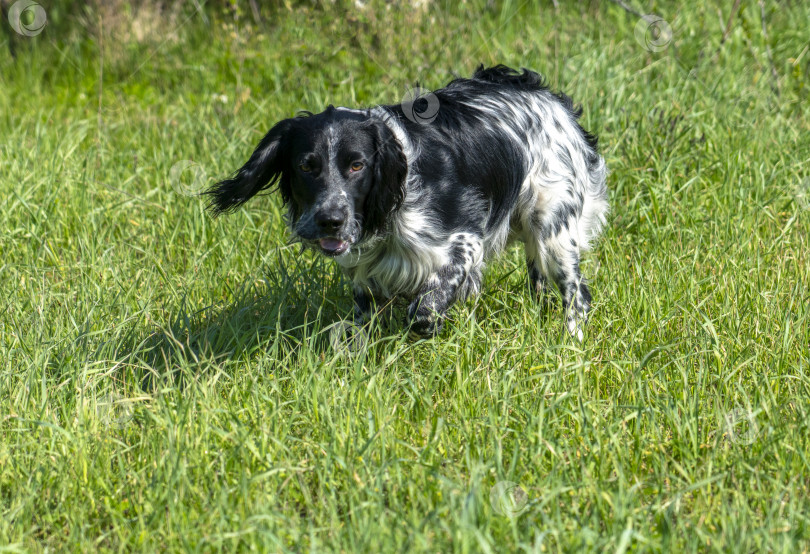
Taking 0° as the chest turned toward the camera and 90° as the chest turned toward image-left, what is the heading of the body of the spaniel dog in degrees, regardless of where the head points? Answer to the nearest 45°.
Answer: approximately 45°
